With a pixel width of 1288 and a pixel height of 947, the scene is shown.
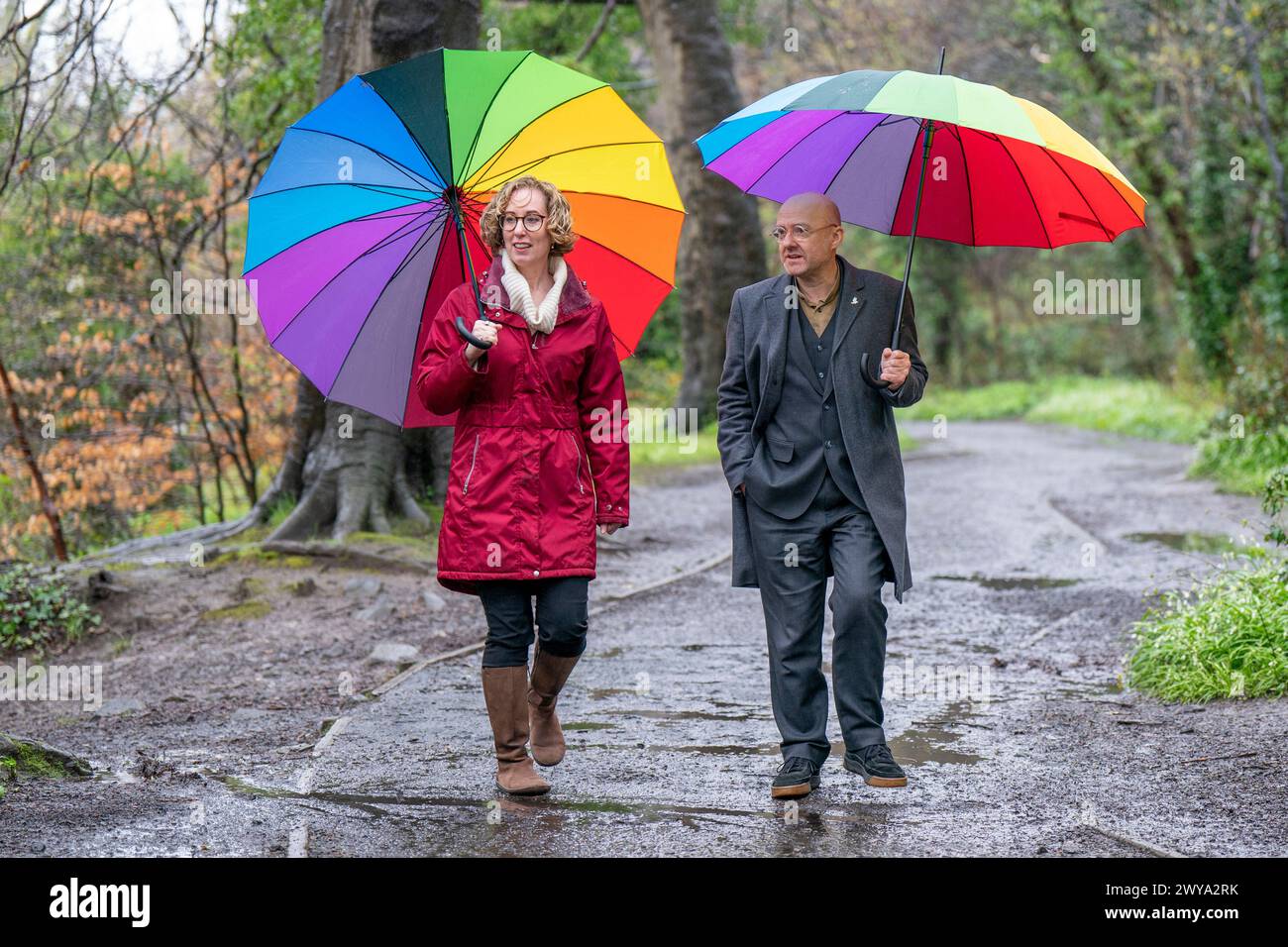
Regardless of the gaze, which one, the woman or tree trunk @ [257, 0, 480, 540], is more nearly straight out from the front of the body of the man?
the woman

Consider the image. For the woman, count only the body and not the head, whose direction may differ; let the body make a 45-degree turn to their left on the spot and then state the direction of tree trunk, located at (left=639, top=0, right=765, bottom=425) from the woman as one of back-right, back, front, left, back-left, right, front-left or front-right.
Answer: back-left

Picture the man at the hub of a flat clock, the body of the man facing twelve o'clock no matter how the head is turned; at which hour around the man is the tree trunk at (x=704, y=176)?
The tree trunk is roughly at 6 o'clock from the man.

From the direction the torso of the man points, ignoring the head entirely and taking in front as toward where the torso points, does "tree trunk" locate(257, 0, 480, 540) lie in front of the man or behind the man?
behind

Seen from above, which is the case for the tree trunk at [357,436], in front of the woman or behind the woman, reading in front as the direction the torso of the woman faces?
behind

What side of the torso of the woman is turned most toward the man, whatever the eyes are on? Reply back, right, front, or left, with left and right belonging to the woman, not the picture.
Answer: left

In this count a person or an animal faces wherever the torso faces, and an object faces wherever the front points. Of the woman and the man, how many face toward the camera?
2

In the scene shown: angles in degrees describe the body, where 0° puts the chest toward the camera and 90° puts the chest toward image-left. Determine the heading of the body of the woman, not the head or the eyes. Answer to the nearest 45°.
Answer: approximately 0°
